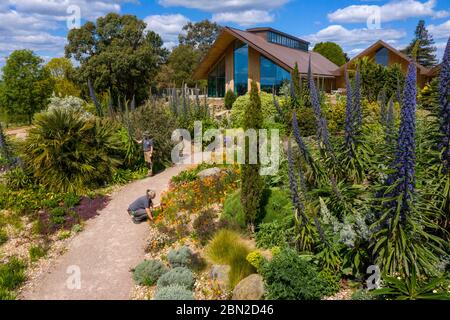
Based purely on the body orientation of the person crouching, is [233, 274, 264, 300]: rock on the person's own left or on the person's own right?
on the person's own right

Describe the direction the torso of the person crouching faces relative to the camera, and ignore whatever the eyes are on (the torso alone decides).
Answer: to the viewer's right

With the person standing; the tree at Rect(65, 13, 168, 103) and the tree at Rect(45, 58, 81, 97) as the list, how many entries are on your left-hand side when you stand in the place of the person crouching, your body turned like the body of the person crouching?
3

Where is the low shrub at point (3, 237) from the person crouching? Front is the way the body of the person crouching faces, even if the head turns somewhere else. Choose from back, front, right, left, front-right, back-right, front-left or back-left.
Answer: back

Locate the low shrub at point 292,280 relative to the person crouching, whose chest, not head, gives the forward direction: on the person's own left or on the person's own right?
on the person's own right

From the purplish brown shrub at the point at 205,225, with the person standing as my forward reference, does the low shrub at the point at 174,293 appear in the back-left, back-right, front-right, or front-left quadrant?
back-left

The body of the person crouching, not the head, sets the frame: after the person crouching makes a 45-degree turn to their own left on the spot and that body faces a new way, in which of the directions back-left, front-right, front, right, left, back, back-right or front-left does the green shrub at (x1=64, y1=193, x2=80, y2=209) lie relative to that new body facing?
left

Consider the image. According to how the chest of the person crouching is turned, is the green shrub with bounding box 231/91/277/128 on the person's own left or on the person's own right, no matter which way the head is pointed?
on the person's own left

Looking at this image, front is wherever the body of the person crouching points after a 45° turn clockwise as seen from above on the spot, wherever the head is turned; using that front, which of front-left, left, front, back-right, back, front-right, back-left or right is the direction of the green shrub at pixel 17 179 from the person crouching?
back

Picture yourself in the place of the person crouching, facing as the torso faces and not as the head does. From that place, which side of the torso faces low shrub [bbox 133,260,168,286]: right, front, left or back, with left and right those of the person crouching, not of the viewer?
right
